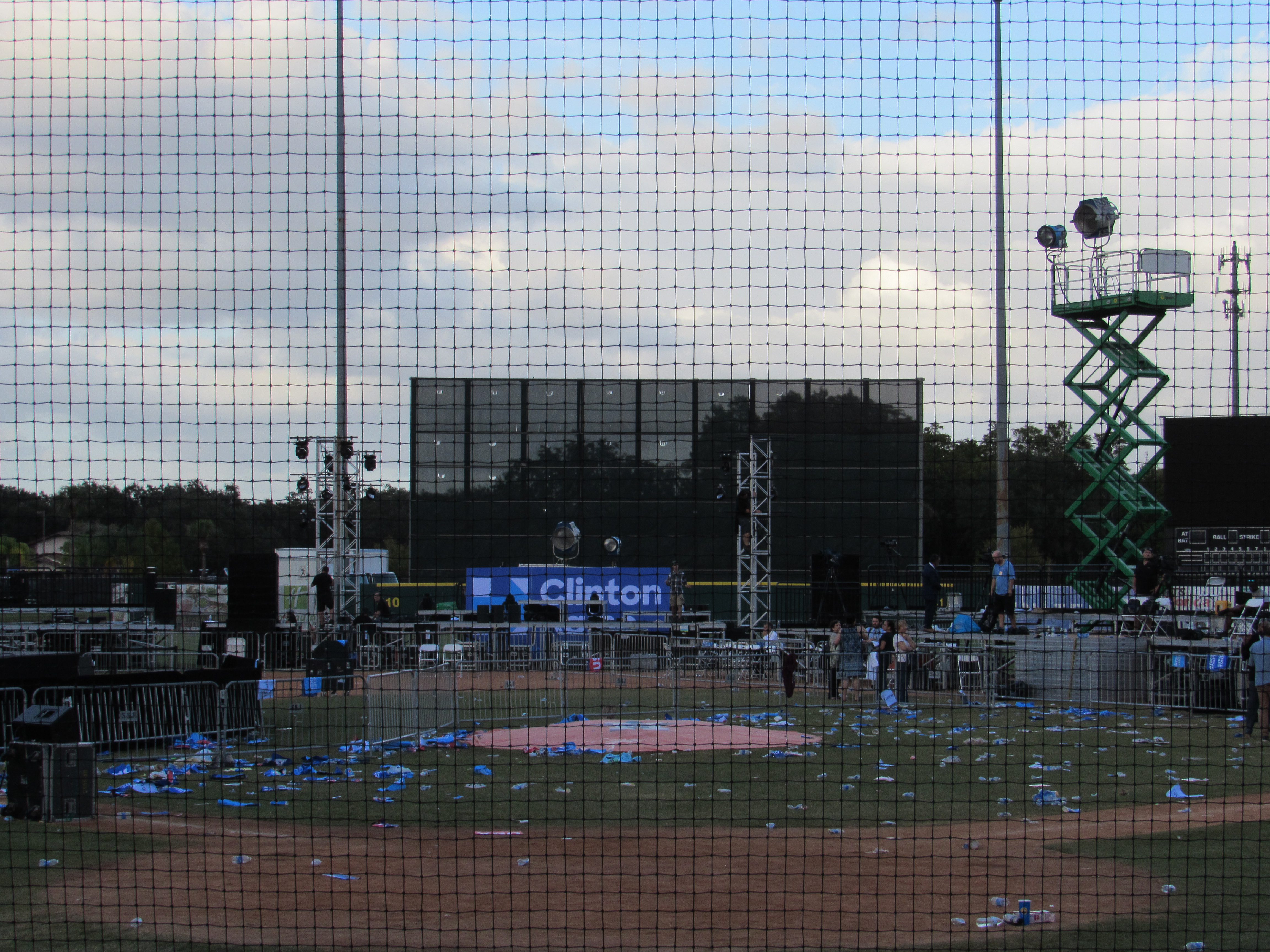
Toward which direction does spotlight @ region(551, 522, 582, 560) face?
toward the camera

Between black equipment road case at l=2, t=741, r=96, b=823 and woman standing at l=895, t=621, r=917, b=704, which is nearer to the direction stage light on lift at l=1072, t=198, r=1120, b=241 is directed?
the black equipment road case

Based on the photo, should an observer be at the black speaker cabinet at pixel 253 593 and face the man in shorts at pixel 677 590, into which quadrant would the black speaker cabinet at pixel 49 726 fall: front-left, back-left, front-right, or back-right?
back-right

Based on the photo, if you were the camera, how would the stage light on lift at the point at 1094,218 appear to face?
facing the viewer and to the left of the viewer

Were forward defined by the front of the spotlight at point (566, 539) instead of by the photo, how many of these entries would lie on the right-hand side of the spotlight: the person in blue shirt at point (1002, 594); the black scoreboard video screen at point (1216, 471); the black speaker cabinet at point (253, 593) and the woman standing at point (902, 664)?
1

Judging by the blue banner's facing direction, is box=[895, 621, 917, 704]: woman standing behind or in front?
in front

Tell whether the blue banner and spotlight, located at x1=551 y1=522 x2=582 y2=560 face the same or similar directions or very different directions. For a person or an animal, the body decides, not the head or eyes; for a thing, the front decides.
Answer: same or similar directions
